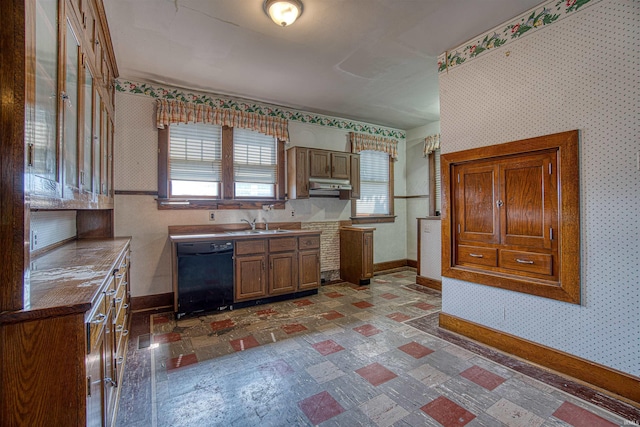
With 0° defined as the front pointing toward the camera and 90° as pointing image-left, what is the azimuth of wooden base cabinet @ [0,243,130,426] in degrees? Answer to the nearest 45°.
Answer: approximately 270°

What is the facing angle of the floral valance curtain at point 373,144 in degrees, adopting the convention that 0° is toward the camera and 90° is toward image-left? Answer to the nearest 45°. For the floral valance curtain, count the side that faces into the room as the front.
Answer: approximately 315°

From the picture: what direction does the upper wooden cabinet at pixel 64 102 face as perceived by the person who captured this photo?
facing to the right of the viewer

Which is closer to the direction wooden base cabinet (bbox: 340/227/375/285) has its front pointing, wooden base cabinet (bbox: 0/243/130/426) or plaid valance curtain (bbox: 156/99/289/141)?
the wooden base cabinet

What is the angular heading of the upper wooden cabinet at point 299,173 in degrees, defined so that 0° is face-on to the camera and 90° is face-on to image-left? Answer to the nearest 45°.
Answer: approximately 315°

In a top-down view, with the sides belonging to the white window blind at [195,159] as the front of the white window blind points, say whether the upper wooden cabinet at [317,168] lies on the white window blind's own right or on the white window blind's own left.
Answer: on the white window blind's own left

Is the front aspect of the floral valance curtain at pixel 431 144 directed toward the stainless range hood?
yes

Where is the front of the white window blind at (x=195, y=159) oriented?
toward the camera

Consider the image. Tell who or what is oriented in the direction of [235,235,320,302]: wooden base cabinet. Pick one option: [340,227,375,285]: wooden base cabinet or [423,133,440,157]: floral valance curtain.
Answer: the floral valance curtain

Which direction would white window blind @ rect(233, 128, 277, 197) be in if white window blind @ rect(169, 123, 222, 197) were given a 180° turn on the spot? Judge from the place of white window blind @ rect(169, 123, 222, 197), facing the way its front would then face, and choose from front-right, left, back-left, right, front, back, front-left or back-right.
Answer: right

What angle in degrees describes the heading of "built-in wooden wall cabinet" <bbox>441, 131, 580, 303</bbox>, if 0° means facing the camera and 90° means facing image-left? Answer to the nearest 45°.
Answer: approximately 45°

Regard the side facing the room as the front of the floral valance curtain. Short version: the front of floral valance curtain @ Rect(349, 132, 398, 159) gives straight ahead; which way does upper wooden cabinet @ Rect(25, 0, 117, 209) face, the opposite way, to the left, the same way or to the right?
to the left

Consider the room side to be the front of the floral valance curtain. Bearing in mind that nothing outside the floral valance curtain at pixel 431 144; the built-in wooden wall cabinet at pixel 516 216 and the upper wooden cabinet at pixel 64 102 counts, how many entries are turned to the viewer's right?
1

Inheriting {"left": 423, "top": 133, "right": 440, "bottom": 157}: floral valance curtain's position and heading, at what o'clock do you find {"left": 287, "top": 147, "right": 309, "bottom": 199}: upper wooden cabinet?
The upper wooden cabinet is roughly at 12 o'clock from the floral valance curtain.

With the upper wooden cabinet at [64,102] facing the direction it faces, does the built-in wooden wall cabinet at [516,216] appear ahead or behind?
ahead
